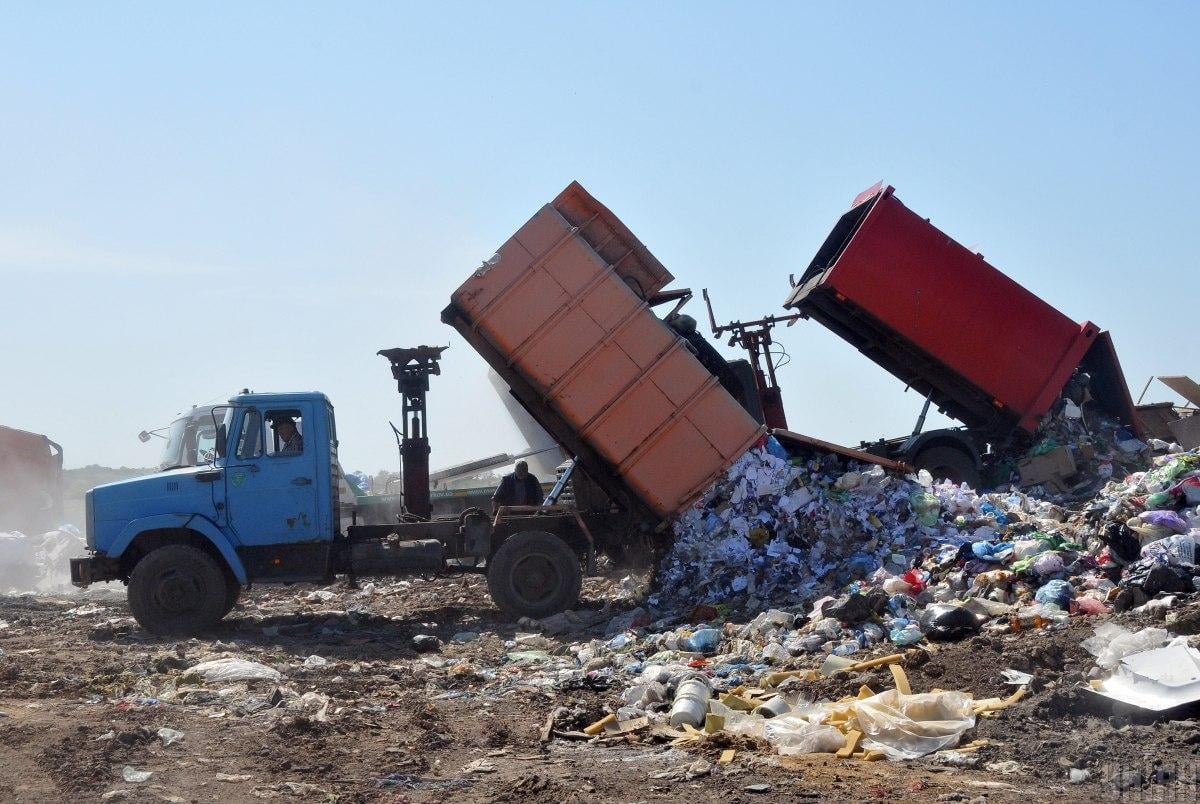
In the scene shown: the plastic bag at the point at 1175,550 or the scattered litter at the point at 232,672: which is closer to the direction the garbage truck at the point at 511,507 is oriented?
the scattered litter

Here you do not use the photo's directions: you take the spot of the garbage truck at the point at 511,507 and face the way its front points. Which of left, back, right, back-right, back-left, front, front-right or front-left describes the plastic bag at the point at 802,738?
left

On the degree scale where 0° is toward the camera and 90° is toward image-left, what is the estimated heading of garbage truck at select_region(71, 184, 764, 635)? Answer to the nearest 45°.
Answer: approximately 90°

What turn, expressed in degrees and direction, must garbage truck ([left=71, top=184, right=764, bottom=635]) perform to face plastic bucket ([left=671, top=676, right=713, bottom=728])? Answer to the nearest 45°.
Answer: approximately 90° to its left

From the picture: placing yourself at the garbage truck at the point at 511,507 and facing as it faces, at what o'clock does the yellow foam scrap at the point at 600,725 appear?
The yellow foam scrap is roughly at 9 o'clock from the garbage truck.

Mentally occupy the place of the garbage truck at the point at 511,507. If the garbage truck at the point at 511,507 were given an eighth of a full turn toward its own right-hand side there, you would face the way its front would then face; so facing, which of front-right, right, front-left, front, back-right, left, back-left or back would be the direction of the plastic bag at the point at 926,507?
back-right

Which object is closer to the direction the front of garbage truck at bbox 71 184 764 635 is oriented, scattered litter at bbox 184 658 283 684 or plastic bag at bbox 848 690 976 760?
the scattered litter

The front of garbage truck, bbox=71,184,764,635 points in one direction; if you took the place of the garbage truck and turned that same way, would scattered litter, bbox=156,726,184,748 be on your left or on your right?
on your left

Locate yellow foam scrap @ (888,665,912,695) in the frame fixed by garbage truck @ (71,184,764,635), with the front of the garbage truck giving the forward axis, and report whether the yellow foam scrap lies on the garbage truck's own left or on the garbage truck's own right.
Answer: on the garbage truck's own left

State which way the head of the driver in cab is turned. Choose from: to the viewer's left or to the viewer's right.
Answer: to the viewer's left

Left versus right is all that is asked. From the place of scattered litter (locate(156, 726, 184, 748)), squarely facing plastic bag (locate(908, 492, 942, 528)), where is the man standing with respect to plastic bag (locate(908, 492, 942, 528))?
left

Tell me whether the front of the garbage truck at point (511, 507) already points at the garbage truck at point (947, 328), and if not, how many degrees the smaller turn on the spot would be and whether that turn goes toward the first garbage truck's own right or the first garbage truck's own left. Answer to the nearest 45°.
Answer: approximately 180°

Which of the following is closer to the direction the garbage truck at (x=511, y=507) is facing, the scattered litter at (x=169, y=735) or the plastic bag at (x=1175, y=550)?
the scattered litter

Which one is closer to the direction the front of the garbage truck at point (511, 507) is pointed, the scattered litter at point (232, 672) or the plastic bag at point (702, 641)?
the scattered litter

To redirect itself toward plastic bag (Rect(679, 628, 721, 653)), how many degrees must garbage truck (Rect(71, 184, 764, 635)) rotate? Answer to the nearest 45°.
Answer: approximately 135° to its left
